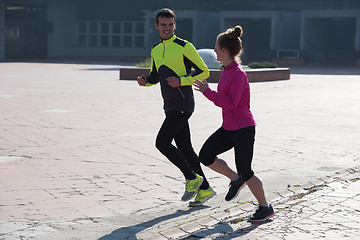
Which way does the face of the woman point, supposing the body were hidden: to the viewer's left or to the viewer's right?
to the viewer's left

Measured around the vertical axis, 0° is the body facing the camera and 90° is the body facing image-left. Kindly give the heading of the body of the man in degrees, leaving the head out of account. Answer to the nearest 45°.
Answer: approximately 45°

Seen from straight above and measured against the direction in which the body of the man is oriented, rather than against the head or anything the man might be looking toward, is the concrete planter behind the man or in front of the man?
behind

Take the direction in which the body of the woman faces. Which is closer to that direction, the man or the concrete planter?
the man

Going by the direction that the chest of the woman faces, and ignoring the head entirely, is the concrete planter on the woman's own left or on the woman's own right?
on the woman's own right

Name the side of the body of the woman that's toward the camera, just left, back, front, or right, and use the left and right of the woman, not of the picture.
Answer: left
